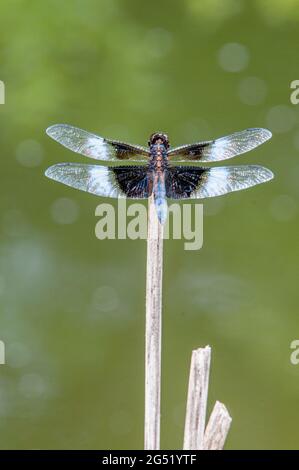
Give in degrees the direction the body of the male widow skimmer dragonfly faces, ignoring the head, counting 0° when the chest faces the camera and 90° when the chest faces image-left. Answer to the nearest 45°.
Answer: approximately 180°
